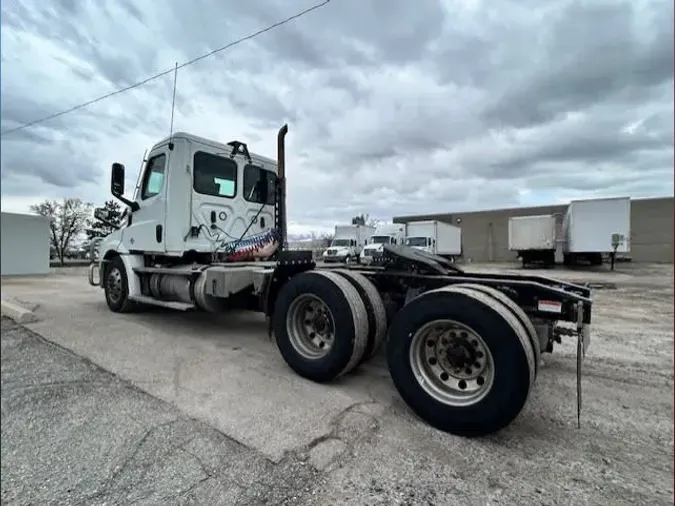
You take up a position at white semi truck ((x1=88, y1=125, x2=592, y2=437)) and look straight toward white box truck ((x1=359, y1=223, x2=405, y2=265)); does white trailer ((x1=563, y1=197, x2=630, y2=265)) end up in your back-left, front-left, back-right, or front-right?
front-right

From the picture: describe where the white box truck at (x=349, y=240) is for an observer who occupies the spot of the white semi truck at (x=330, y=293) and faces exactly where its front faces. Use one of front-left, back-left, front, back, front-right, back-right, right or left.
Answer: front-right

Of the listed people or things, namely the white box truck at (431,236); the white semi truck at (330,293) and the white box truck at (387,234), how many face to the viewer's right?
0

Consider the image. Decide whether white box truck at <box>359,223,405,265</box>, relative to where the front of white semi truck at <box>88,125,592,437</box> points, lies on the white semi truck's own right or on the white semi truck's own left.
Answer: on the white semi truck's own right

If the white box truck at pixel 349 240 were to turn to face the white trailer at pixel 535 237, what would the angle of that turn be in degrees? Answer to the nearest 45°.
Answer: approximately 135° to its left

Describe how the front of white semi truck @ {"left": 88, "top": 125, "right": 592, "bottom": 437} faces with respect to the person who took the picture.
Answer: facing away from the viewer and to the left of the viewer

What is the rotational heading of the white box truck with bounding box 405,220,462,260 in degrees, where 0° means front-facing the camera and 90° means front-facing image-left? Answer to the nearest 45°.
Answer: approximately 45°

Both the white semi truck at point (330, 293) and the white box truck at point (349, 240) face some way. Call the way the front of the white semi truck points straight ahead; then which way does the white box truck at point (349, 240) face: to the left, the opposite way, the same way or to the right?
to the left

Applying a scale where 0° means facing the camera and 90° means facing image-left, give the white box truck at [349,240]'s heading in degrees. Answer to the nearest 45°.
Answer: approximately 45°

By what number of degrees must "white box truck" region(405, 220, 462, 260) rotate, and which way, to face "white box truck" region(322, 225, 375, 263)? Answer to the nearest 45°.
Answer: approximately 45° to its right

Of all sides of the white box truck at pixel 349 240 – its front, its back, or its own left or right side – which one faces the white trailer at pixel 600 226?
left

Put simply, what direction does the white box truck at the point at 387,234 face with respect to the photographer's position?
facing the viewer and to the left of the viewer

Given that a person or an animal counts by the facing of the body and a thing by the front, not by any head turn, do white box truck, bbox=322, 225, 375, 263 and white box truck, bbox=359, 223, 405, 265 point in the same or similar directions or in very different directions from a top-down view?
same or similar directions

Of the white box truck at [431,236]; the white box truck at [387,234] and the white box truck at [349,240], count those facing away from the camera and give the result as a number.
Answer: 0

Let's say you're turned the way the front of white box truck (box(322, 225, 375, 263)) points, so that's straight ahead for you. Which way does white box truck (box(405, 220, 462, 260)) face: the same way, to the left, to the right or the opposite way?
the same way

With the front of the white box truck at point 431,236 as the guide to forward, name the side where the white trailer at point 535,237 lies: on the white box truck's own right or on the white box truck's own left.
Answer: on the white box truck's own left
